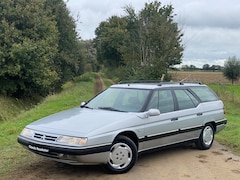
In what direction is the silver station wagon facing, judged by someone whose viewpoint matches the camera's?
facing the viewer and to the left of the viewer

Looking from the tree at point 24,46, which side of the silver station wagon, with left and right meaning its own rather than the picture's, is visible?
right

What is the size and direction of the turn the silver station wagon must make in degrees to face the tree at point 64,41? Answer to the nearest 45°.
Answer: approximately 135° to its right
